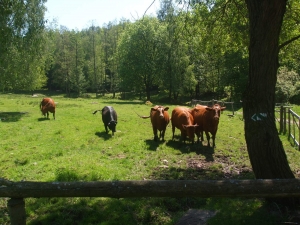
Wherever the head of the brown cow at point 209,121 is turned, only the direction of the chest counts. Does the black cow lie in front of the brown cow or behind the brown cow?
behind

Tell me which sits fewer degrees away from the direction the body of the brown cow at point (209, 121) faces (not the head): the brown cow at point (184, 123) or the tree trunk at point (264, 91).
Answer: the tree trunk

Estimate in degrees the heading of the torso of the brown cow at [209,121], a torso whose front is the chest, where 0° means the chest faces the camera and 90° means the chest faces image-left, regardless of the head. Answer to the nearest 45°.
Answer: approximately 315°
